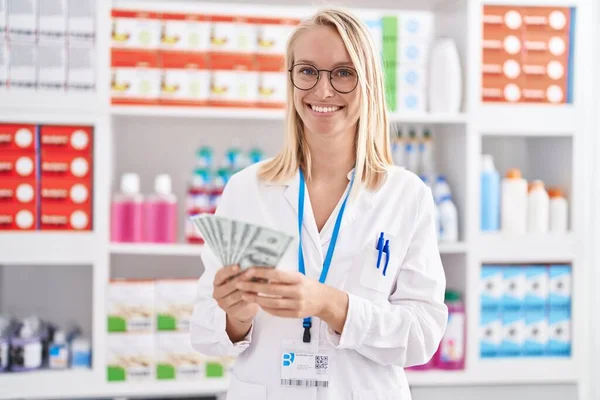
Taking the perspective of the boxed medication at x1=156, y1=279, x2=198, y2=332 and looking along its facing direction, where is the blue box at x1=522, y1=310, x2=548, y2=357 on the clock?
The blue box is roughly at 9 o'clock from the boxed medication.

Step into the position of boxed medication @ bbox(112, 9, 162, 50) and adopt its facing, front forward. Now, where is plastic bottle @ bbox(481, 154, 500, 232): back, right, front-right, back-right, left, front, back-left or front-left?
left

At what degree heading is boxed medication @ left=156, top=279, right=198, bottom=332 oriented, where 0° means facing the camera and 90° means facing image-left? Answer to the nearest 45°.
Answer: approximately 0°

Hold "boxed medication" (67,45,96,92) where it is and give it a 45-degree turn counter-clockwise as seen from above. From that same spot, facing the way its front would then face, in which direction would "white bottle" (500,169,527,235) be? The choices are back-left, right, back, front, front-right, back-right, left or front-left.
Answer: front-left

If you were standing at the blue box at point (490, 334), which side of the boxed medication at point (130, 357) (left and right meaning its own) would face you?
left

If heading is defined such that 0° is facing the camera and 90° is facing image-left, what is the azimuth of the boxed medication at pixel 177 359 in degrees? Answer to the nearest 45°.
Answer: approximately 0°

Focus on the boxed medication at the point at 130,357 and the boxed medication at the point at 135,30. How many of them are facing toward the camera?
2

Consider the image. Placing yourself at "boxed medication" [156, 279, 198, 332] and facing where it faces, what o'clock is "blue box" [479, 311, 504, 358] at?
The blue box is roughly at 9 o'clock from the boxed medication.

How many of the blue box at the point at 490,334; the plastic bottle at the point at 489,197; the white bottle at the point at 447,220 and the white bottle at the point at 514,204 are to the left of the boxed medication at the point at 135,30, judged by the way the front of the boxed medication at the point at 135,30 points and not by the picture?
4
